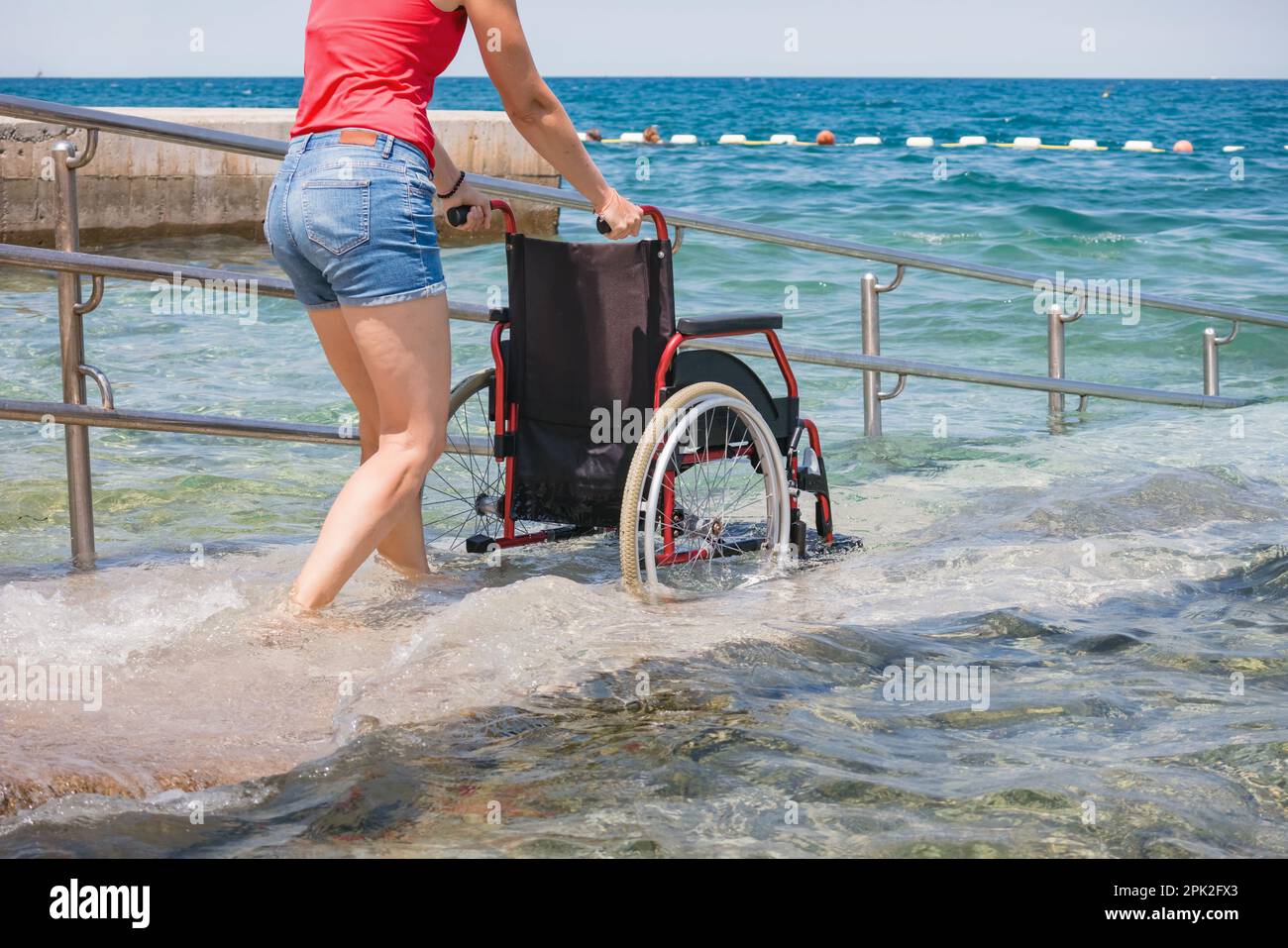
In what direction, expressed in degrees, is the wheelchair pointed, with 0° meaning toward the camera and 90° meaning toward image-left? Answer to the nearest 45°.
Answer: approximately 225°

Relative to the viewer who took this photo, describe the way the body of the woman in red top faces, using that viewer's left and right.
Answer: facing away from the viewer and to the right of the viewer
